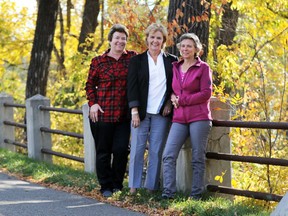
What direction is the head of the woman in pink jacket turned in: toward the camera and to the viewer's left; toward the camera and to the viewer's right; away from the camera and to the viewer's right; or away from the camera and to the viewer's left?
toward the camera and to the viewer's left

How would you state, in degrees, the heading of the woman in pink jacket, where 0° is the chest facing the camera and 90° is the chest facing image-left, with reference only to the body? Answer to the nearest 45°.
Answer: approximately 45°

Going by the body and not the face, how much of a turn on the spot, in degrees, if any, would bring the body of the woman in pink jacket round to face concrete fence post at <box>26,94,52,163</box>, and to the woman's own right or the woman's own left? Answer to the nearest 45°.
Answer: approximately 90° to the woman's own right

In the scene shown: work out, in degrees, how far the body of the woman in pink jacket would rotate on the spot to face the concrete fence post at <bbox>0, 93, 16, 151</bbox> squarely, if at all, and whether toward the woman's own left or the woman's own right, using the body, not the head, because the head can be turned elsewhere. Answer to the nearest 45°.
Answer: approximately 90° to the woman's own right

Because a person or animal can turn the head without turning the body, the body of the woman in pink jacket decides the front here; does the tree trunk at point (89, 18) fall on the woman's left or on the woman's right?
on the woman's right

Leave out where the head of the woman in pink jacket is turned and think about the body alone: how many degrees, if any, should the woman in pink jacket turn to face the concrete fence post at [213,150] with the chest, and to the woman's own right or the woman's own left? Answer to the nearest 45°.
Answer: approximately 180°

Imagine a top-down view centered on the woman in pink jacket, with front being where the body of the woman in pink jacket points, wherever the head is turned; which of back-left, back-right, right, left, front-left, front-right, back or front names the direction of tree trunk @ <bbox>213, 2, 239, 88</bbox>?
back-right

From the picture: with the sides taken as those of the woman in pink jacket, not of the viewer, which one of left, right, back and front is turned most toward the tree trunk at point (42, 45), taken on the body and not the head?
right

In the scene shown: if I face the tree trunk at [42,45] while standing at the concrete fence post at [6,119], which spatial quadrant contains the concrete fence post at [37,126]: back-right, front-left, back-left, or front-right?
back-right

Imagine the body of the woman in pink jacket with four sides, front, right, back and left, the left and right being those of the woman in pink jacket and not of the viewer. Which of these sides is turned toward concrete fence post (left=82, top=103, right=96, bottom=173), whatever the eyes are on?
right
